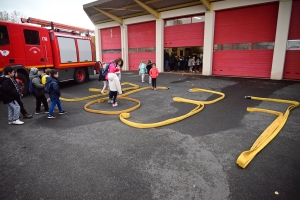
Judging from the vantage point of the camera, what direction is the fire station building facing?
facing the viewer and to the left of the viewer

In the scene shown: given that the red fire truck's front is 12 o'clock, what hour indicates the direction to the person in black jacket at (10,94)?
The person in black jacket is roughly at 11 o'clock from the red fire truck.

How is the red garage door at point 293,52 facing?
toward the camera

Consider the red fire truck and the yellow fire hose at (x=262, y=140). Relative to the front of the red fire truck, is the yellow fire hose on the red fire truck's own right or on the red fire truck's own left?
on the red fire truck's own left

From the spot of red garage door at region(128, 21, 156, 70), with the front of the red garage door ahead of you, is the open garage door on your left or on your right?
on your left

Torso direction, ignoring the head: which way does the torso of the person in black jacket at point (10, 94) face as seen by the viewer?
to the viewer's right

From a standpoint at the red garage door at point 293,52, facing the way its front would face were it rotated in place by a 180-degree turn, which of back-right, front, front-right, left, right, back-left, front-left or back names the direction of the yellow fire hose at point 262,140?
back

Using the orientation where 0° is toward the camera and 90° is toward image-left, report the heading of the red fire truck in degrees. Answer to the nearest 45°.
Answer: approximately 45°

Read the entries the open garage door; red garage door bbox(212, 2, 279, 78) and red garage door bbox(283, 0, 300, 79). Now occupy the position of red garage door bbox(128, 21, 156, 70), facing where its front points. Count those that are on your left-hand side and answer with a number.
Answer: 3

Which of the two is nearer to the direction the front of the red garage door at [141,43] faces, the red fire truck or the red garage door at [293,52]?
the red fire truck

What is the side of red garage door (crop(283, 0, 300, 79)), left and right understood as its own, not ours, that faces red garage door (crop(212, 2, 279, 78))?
right

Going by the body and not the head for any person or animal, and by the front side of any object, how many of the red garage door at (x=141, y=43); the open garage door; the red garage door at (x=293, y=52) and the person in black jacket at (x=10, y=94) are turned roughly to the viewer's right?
1

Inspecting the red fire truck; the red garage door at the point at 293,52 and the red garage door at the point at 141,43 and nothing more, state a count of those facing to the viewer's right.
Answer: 0

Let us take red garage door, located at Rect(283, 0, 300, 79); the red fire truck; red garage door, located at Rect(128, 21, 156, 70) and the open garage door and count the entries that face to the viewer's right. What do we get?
0

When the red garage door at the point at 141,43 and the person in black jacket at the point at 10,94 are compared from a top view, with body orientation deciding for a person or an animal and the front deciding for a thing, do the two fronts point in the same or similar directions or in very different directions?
very different directions

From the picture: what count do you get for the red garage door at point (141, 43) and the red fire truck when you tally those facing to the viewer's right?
0

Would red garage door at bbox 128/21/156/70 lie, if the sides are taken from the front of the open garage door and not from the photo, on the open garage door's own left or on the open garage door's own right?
on the open garage door's own right

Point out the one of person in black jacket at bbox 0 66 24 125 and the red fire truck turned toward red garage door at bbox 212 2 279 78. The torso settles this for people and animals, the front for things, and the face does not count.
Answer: the person in black jacket

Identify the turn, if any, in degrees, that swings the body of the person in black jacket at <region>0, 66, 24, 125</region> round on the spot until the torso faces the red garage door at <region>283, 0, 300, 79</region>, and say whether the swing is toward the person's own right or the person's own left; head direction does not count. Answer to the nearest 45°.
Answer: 0° — they already face it
